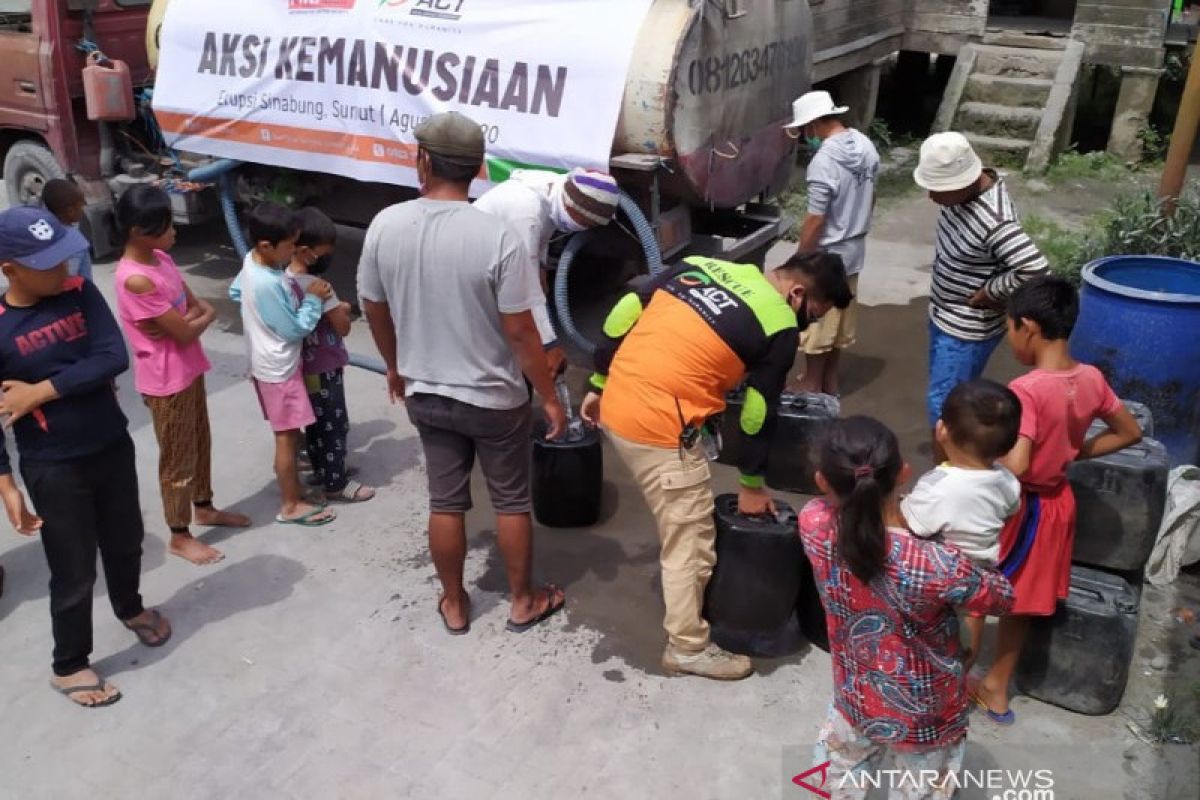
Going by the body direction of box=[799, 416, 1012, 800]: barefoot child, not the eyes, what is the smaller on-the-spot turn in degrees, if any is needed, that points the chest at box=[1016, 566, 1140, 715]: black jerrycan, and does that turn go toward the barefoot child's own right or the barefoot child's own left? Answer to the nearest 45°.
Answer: approximately 45° to the barefoot child's own right

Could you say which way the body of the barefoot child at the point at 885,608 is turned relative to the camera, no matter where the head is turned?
away from the camera

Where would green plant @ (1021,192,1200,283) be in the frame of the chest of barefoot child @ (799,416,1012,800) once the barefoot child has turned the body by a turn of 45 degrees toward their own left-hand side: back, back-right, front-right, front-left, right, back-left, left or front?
front-right

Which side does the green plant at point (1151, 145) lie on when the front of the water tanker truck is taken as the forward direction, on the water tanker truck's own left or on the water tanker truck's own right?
on the water tanker truck's own right

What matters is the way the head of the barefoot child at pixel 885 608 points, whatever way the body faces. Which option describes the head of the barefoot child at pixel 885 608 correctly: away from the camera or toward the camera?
away from the camera

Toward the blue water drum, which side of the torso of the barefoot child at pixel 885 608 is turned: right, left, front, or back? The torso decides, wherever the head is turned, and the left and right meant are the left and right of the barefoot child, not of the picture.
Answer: front

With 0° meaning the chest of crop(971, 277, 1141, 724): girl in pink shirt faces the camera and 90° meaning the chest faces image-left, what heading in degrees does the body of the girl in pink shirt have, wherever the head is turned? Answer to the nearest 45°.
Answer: approximately 135°

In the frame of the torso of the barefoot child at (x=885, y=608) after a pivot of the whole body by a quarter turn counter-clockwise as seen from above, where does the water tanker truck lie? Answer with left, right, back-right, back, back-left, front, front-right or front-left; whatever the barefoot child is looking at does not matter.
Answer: front-right

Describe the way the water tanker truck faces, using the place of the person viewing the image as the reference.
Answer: facing away from the viewer and to the left of the viewer

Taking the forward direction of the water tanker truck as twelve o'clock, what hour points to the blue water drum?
The blue water drum is roughly at 6 o'clock from the water tanker truck.

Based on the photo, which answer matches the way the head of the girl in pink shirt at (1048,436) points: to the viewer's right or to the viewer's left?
to the viewer's left
